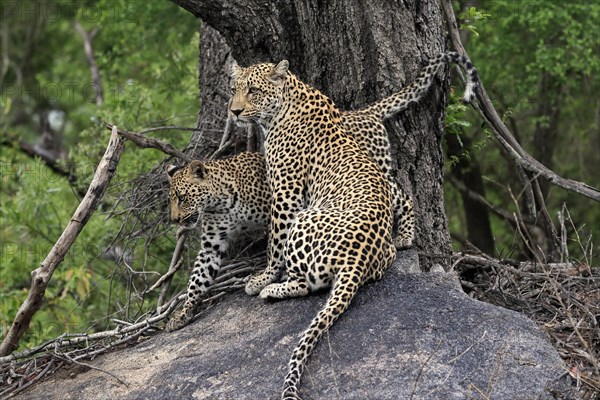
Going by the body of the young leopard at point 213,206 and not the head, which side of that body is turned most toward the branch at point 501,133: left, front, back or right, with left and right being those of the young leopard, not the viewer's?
back

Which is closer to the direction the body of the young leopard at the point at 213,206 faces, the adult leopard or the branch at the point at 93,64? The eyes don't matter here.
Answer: the branch

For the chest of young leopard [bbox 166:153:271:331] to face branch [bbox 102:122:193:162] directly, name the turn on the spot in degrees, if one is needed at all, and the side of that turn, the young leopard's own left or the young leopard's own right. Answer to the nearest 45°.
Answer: approximately 45° to the young leopard's own right

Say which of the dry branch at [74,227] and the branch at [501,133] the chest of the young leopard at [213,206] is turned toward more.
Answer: the dry branch

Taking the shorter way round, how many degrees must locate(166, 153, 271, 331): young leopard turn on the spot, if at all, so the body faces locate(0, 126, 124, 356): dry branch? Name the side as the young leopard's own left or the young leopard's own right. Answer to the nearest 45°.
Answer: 0° — it already faces it

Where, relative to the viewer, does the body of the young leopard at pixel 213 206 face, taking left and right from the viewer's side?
facing to the left of the viewer

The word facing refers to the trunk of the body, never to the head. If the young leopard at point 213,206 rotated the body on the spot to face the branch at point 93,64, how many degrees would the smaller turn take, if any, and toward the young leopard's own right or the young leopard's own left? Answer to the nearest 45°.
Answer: approximately 90° to the young leopard's own right
